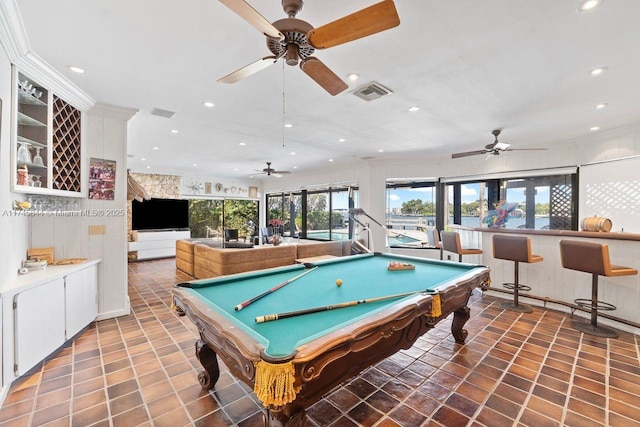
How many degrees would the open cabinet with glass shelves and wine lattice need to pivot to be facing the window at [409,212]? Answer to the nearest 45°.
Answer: approximately 45° to its left

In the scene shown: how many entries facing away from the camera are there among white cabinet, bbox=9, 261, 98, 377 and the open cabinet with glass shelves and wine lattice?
0

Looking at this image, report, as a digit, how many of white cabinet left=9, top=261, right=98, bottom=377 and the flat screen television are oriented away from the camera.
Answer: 0

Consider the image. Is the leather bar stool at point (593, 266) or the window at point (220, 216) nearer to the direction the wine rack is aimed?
the leather bar stool

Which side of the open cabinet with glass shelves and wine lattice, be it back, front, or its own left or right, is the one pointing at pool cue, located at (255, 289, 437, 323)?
front

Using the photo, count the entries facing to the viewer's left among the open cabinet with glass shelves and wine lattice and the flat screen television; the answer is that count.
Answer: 0

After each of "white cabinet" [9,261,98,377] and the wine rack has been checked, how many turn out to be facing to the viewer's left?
0

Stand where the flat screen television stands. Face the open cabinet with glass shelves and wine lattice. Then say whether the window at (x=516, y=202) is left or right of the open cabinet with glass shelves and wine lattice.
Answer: left

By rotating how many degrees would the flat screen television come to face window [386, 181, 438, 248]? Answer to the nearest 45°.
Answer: approximately 45° to its left

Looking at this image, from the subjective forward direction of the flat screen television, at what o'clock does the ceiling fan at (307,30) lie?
The ceiling fan is roughly at 12 o'clock from the flat screen television.

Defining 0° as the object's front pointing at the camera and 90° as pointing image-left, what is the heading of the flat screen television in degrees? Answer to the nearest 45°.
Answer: approximately 0°

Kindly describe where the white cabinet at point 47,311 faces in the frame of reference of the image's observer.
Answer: facing the viewer and to the right of the viewer

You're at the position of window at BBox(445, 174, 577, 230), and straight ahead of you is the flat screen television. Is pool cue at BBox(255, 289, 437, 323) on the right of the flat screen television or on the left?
left
